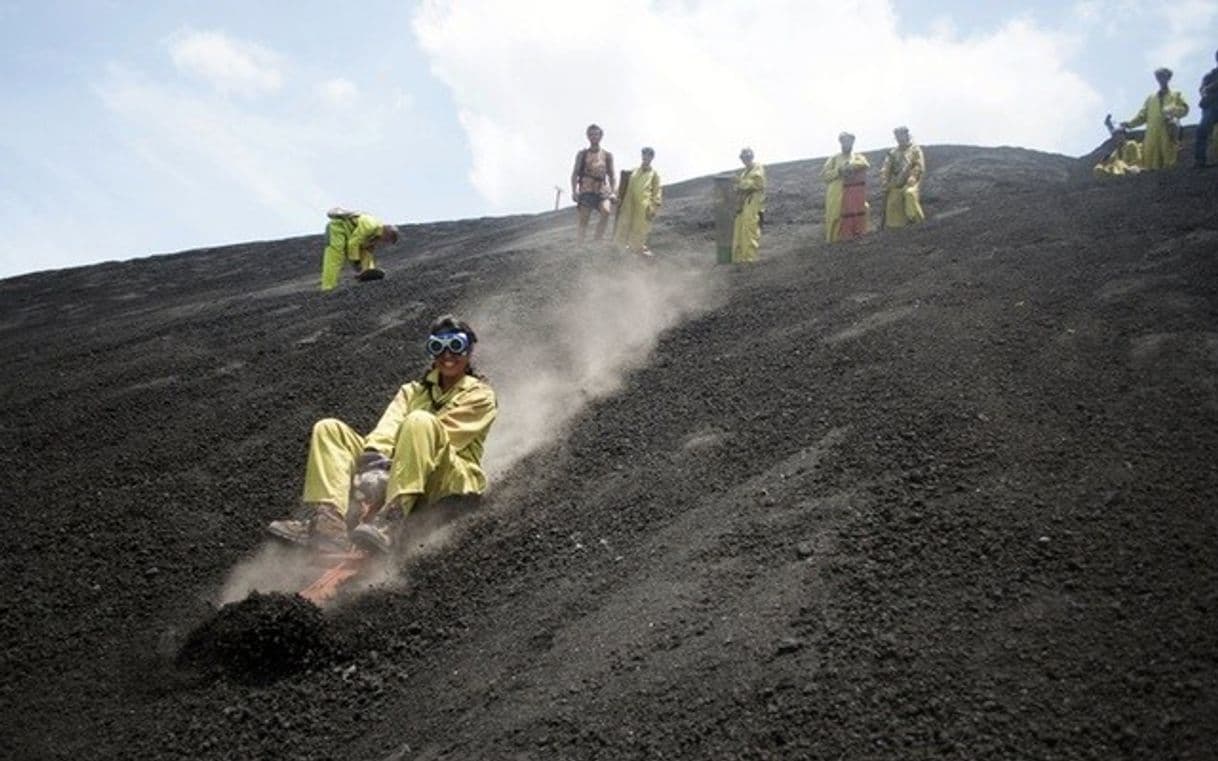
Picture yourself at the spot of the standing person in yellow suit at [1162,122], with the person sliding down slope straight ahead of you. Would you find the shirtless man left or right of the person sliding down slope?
right

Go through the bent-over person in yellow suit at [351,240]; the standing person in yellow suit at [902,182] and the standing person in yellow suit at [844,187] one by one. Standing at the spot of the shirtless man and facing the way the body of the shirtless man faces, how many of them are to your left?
2

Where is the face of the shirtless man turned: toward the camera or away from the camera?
toward the camera

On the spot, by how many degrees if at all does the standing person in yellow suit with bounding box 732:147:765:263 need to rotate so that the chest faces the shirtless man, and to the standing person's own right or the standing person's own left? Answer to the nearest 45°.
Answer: approximately 45° to the standing person's own right

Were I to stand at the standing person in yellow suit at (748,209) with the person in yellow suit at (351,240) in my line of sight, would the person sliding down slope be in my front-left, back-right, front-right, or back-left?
front-left

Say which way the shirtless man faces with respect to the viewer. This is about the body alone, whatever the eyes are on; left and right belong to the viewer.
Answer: facing the viewer

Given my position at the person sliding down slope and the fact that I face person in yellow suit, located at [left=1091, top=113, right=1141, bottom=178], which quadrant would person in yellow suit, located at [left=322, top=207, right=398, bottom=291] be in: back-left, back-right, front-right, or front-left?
front-left

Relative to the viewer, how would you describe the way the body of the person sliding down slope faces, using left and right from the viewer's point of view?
facing the viewer and to the left of the viewer

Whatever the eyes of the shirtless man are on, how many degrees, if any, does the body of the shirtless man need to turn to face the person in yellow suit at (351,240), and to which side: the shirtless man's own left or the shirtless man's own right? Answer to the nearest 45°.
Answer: approximately 45° to the shirtless man's own right

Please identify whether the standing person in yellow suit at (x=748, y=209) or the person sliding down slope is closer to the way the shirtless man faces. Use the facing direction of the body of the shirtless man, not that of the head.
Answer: the person sliding down slope

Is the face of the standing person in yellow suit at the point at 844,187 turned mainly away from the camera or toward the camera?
toward the camera

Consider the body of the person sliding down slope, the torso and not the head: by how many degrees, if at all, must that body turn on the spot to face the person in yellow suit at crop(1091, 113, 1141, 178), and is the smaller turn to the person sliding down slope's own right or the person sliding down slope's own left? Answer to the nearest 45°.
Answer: approximately 180°

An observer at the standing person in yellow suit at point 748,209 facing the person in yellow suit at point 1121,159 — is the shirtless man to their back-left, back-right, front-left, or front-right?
back-left

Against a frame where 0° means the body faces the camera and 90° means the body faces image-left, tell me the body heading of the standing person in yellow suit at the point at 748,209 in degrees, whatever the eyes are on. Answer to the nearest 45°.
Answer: approximately 45°
